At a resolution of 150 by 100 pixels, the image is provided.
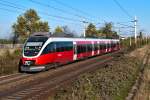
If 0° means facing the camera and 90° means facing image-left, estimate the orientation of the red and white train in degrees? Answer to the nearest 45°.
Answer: approximately 45°
